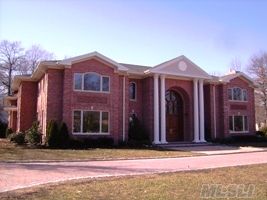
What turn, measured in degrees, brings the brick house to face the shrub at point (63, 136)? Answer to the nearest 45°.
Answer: approximately 90° to its right

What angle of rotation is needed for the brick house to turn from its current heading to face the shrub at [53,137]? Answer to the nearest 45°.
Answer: approximately 90° to its right

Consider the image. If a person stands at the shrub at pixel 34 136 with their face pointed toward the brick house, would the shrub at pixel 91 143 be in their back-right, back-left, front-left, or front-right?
front-right

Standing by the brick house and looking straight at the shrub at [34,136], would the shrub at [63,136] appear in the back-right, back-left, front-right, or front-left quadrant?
front-left

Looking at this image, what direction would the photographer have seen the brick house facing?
facing the viewer and to the right of the viewer

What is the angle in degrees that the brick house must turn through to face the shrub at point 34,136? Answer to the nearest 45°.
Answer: approximately 90° to its right

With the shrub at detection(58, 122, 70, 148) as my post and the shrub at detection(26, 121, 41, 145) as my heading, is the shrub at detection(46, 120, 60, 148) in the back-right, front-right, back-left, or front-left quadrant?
front-left
